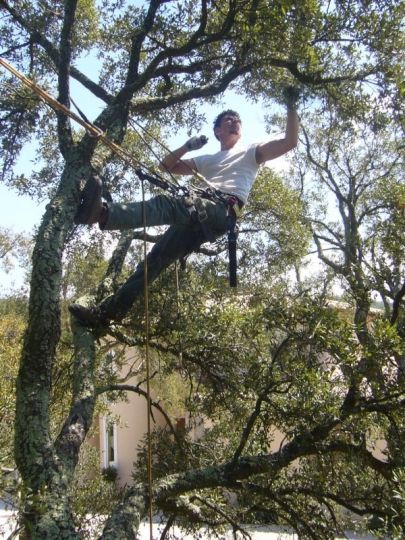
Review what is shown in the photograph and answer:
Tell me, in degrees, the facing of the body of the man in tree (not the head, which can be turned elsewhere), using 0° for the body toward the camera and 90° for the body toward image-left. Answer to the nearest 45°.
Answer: approximately 45°
